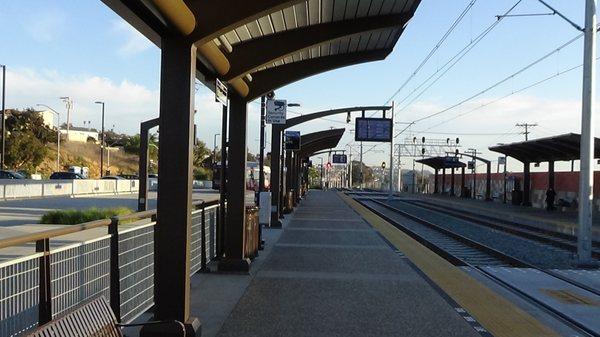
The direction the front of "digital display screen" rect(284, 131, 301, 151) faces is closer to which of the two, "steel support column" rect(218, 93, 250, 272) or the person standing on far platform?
the steel support column

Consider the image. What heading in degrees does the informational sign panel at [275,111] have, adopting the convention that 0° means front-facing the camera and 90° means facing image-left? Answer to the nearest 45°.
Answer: approximately 0°

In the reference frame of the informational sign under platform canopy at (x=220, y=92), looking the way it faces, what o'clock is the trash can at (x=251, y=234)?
The trash can is roughly at 8 o'clock from the informational sign under platform canopy.

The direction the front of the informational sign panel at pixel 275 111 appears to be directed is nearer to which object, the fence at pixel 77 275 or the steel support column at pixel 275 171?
the fence

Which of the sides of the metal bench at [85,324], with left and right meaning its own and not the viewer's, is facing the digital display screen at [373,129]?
left

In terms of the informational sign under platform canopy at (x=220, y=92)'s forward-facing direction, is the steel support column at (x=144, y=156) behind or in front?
behind

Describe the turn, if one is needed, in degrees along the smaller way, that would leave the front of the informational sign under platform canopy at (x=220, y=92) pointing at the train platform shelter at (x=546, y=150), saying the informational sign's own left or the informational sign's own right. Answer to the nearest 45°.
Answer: approximately 90° to the informational sign's own left

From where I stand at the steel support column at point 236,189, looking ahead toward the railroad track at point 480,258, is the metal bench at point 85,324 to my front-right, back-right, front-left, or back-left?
back-right

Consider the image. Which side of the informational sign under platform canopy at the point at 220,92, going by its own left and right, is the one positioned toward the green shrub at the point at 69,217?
back

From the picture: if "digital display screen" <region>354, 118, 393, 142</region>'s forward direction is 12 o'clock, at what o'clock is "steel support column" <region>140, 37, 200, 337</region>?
The steel support column is roughly at 12 o'clock from the digital display screen.

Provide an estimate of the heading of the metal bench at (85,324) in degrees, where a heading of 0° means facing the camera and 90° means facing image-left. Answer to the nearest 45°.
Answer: approximately 315°

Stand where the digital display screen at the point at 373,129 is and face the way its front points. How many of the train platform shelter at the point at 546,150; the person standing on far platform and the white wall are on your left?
2

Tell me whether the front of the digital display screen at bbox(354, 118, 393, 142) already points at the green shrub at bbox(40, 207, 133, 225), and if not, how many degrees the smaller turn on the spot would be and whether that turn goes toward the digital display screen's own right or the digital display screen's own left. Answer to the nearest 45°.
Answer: approximately 45° to the digital display screen's own right

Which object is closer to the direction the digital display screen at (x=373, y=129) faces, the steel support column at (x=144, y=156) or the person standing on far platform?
the steel support column

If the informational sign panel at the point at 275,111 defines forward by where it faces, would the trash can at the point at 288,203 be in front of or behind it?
behind
